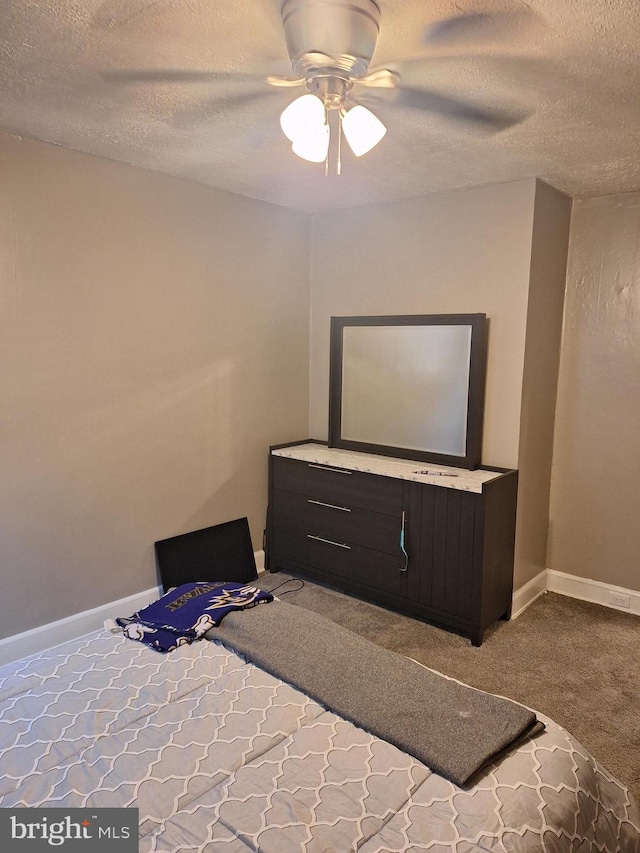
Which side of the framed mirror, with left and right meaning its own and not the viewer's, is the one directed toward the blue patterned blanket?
front

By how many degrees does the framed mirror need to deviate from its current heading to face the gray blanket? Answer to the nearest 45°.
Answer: approximately 45° to its left

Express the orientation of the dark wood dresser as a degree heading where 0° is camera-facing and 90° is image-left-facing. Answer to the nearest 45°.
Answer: approximately 45°

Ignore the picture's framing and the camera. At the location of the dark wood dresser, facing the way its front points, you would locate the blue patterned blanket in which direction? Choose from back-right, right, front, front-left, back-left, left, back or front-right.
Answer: front

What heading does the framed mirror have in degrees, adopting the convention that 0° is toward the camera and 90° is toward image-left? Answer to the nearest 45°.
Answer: approximately 45°

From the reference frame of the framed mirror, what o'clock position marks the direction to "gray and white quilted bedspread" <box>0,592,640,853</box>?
The gray and white quilted bedspread is roughly at 11 o'clock from the framed mirror.

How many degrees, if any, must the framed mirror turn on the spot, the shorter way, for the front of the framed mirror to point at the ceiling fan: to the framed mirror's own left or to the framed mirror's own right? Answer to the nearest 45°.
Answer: approximately 45° to the framed mirror's own left
